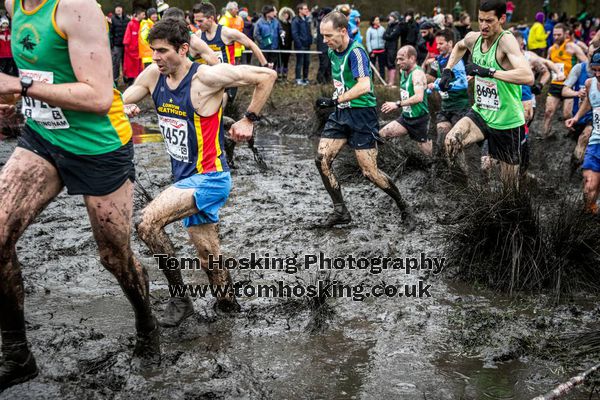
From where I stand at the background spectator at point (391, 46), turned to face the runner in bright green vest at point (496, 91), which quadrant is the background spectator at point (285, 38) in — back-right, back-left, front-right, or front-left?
back-right

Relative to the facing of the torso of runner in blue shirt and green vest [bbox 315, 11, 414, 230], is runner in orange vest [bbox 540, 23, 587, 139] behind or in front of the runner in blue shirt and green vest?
behind

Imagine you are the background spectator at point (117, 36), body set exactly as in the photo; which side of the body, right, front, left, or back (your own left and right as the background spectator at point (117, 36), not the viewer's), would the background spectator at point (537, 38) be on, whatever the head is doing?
left

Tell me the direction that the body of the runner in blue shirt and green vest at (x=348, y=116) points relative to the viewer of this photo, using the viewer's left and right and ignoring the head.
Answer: facing the viewer and to the left of the viewer

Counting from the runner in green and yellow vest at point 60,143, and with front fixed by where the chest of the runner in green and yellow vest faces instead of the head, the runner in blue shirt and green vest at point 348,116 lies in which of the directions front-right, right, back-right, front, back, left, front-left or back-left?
back

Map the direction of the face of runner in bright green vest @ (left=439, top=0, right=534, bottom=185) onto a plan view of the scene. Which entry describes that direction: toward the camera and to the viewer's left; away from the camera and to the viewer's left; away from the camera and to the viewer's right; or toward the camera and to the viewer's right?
toward the camera and to the viewer's left

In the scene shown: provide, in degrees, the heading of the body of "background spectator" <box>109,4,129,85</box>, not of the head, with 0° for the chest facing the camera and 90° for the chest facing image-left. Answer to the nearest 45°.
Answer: approximately 0°

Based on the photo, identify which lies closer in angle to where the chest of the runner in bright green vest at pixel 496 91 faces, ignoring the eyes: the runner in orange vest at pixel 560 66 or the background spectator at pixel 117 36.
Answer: the background spectator

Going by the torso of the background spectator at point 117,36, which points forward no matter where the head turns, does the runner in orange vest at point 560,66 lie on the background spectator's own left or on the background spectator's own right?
on the background spectator's own left

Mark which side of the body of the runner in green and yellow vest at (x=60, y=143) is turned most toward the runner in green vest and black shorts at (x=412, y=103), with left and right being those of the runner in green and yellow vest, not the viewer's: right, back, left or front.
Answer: back

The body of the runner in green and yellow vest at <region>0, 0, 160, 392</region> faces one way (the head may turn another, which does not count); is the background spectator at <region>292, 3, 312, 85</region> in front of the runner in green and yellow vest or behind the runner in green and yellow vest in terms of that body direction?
behind

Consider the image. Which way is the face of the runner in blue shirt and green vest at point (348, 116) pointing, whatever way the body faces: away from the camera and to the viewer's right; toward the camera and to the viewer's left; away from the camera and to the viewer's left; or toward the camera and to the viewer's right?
toward the camera and to the viewer's left
